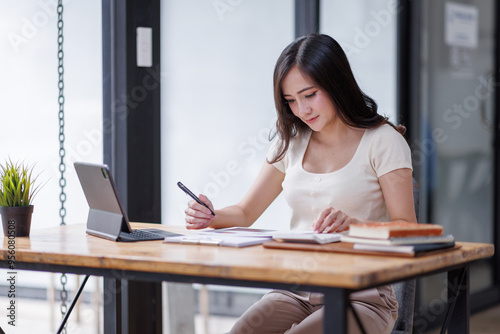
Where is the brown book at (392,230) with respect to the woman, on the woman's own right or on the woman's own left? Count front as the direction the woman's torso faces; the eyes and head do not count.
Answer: on the woman's own left

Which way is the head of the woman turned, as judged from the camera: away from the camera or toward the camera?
toward the camera

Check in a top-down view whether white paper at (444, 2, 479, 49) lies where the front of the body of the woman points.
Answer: no

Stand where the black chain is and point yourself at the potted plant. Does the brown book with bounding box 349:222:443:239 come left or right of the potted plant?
left

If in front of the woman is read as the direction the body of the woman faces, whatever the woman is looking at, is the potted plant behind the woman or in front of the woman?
in front

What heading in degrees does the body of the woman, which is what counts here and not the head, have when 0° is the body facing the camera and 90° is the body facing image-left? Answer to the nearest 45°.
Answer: approximately 45°

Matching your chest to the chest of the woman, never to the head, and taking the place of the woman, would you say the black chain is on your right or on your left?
on your right
